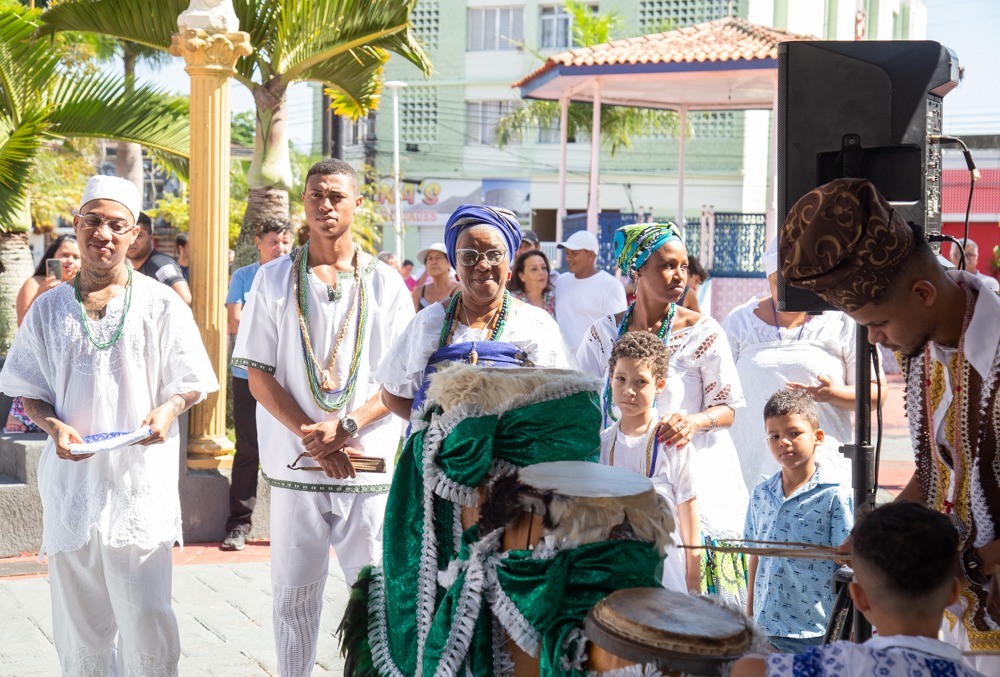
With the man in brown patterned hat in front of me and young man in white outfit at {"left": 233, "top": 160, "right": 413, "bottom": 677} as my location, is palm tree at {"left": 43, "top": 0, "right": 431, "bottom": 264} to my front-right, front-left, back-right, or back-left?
back-left

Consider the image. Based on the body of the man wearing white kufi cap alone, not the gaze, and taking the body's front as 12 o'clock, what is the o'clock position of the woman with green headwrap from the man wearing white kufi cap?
The woman with green headwrap is roughly at 9 o'clock from the man wearing white kufi cap.

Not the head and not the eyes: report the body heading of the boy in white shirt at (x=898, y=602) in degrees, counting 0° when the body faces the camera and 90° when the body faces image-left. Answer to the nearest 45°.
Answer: approximately 180°

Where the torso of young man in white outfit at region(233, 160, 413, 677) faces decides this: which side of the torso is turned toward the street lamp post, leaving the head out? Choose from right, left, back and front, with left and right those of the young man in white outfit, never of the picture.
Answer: back

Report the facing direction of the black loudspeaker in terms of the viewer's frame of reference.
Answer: facing to the left of the viewer

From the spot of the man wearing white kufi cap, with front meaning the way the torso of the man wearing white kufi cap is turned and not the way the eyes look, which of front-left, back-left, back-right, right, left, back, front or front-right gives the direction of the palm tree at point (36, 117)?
back

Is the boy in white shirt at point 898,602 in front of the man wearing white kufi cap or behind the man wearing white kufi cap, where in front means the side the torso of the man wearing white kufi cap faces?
in front

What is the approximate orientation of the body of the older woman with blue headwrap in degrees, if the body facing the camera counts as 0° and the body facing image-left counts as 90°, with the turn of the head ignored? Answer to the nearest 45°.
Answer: approximately 0°
